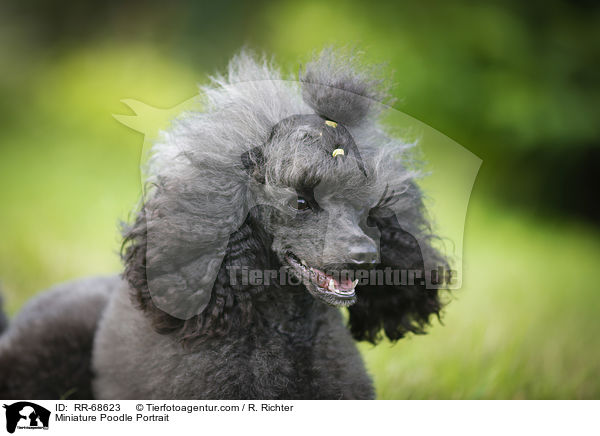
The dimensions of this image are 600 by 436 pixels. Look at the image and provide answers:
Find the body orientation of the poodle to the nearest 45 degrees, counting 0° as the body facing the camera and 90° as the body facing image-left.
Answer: approximately 315°
